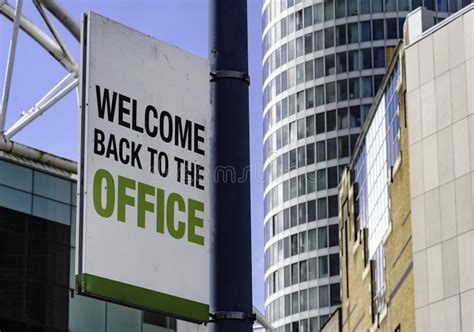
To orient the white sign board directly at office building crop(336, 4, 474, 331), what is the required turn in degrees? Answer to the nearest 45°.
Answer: approximately 135° to its left

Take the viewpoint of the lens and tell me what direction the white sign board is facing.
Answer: facing the viewer and to the right of the viewer
